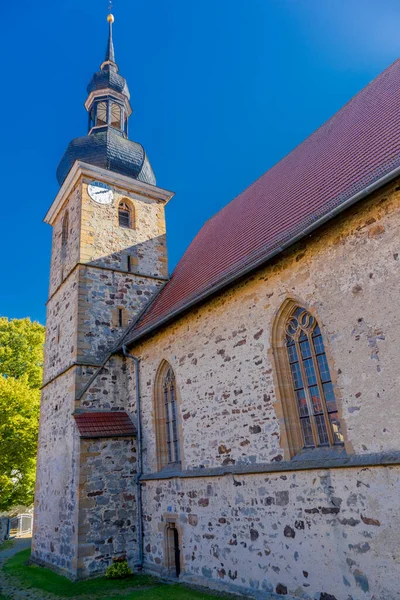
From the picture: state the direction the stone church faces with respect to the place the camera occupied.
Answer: facing away from the viewer and to the left of the viewer

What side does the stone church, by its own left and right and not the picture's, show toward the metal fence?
front

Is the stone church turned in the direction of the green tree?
yes
